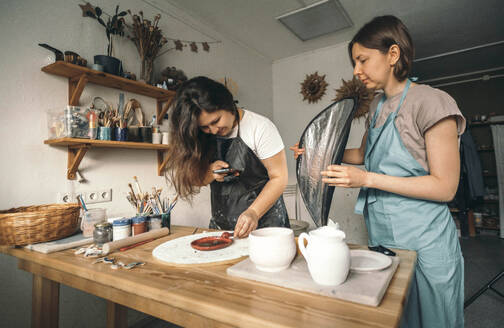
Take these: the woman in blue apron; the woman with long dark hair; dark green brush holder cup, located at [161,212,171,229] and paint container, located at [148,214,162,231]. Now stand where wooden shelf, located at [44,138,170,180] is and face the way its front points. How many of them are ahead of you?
4

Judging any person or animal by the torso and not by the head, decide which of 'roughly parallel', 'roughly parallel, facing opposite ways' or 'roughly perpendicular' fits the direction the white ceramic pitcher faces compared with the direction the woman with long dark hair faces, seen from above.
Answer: roughly perpendicular

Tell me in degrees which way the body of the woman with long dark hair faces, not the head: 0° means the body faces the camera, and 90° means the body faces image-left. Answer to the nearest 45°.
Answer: approximately 45°

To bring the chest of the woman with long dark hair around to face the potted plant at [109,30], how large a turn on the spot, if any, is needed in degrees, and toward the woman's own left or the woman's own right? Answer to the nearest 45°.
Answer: approximately 90° to the woman's own right
